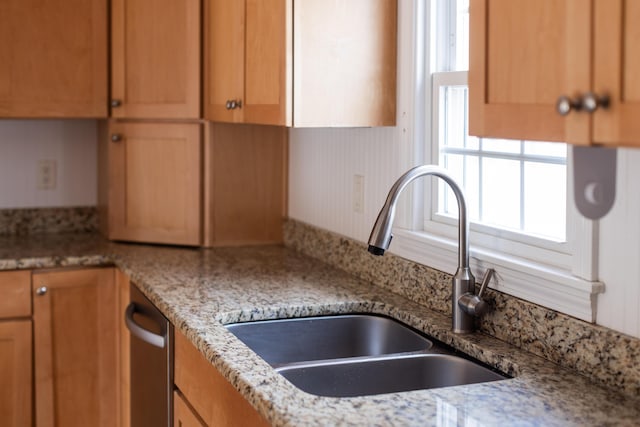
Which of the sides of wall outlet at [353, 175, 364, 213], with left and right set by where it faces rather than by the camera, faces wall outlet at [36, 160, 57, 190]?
right

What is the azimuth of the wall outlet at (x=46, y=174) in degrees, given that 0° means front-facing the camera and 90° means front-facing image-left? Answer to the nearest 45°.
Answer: approximately 0°

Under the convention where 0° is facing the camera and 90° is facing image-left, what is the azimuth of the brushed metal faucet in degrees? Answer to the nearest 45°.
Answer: approximately 45°

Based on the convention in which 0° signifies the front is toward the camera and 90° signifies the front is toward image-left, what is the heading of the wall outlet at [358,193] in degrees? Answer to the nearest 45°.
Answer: approximately 45°

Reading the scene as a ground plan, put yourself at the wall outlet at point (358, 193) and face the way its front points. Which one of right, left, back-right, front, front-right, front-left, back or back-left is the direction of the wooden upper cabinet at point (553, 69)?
front-left

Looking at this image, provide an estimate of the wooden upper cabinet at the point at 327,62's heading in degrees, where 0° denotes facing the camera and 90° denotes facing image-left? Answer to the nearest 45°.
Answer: approximately 45°

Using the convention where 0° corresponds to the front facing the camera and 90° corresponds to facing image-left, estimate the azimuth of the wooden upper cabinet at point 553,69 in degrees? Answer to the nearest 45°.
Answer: approximately 45°
